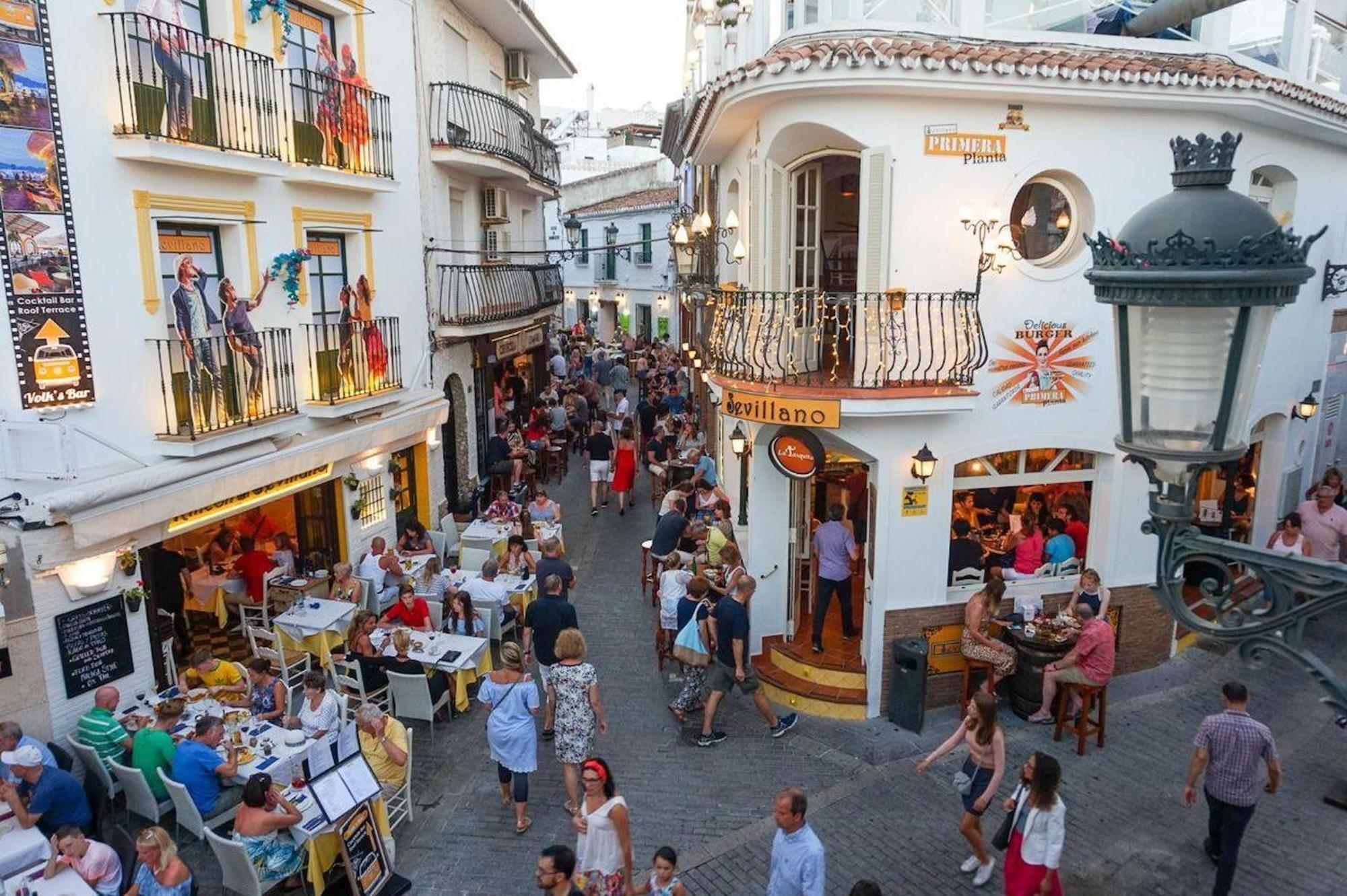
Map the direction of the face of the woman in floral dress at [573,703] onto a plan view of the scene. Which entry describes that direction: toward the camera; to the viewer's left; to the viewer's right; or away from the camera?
away from the camera

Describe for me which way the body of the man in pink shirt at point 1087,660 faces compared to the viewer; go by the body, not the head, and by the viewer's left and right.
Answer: facing to the left of the viewer

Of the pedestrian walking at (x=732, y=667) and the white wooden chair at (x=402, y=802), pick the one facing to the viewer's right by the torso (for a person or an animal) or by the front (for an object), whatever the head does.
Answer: the pedestrian walking

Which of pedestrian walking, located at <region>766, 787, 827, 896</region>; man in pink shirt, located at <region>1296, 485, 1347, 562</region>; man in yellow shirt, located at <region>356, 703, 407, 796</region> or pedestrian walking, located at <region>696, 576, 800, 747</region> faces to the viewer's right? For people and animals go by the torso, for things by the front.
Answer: pedestrian walking, located at <region>696, 576, 800, 747</region>

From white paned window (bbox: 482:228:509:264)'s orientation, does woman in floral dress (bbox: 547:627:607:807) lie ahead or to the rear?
ahead

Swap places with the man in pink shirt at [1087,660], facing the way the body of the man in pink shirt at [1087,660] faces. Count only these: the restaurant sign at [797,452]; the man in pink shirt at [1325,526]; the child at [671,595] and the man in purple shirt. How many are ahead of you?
3

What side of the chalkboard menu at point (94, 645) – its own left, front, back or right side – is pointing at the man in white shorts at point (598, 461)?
left

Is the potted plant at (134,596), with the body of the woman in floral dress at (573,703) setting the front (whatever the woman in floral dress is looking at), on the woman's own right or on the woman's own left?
on the woman's own left

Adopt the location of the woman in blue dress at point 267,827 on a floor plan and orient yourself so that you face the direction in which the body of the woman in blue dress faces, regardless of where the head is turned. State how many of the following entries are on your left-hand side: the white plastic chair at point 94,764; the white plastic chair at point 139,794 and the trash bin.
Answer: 2

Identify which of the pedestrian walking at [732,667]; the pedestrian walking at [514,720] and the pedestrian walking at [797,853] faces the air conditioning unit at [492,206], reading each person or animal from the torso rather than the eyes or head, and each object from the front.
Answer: the pedestrian walking at [514,720]

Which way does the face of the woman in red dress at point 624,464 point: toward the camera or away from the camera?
away from the camera
